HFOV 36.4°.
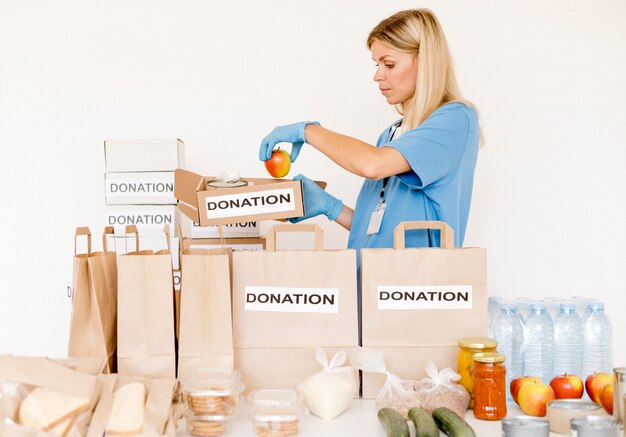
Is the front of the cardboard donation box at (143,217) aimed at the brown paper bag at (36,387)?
yes

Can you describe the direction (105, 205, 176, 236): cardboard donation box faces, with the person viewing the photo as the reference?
facing the viewer

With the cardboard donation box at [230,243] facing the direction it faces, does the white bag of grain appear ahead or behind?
ahead

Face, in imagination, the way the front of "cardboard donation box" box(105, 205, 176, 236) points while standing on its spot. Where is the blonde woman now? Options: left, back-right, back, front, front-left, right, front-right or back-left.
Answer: front-left

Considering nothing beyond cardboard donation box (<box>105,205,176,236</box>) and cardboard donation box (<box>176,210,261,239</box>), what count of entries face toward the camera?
2

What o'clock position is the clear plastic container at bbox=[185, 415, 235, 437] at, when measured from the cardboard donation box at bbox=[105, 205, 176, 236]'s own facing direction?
The clear plastic container is roughly at 12 o'clock from the cardboard donation box.

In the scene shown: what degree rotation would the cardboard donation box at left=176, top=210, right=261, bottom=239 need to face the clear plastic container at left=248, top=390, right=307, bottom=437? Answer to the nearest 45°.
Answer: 0° — it already faces it

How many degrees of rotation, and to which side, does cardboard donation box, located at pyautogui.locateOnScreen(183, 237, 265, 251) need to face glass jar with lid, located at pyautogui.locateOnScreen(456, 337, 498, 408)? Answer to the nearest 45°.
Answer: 0° — it already faces it

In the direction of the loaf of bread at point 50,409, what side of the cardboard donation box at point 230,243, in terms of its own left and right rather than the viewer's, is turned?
front

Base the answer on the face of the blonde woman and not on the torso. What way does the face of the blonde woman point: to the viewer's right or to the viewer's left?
to the viewer's left

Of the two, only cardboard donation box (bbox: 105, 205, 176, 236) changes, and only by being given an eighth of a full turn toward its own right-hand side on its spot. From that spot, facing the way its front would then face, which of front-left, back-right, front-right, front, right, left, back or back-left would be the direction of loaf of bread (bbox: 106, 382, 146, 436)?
front-left

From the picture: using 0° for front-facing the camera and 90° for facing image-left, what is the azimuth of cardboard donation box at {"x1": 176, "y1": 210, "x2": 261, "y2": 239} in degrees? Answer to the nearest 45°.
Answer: approximately 0°

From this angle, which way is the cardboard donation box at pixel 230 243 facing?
toward the camera
